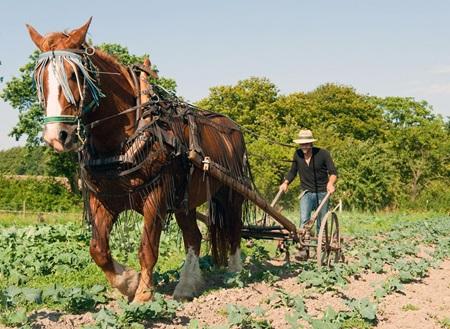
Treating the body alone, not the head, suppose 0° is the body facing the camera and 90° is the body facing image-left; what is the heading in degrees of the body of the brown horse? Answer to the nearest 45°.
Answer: approximately 45°

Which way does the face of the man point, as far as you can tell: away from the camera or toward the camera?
toward the camera

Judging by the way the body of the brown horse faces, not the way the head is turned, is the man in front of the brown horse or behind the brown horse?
behind

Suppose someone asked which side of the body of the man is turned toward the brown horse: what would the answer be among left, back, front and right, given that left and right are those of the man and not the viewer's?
front

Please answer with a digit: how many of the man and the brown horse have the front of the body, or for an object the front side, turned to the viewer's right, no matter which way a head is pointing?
0

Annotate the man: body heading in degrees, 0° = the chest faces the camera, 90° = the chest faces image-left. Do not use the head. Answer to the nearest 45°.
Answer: approximately 45°
